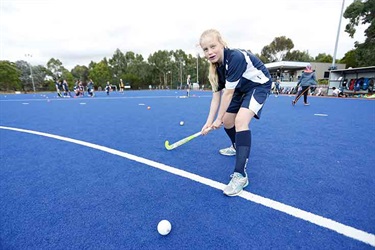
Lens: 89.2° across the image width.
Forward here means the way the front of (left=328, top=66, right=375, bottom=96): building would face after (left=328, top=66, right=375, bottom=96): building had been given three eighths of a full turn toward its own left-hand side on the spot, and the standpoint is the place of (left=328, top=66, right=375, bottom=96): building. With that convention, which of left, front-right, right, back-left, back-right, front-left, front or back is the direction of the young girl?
right

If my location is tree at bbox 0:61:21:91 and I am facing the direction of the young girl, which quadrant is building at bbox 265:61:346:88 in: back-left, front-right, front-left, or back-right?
front-left

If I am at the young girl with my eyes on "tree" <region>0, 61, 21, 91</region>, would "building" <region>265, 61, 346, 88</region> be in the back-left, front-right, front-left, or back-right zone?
front-right

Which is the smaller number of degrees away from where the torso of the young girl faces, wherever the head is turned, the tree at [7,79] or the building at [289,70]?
the tree

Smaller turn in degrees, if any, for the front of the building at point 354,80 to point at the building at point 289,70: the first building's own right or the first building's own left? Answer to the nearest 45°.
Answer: approximately 90° to the first building's own right

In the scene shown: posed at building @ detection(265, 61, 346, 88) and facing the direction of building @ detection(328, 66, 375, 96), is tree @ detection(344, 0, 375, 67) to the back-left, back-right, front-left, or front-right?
front-left

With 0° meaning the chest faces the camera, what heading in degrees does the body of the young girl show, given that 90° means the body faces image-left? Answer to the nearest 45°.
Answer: approximately 45°

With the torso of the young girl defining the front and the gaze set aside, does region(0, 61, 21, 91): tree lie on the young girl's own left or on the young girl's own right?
on the young girl's own right

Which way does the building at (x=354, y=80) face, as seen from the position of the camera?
facing the viewer and to the left of the viewer

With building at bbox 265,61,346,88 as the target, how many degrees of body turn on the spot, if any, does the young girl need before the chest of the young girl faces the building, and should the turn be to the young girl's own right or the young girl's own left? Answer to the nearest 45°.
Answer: approximately 135° to the young girl's own right
